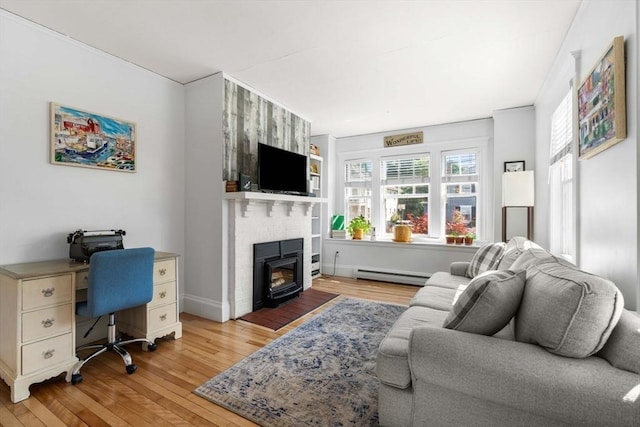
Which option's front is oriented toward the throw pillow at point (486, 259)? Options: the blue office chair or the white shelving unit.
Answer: the white shelving unit

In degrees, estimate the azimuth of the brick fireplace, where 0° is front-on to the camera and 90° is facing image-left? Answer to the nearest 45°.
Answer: approximately 315°

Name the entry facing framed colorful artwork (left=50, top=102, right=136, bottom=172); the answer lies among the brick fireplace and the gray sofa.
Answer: the gray sofa

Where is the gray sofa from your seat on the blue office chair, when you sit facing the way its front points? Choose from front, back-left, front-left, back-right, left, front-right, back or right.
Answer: back

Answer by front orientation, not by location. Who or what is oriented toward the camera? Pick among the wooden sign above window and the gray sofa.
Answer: the wooden sign above window

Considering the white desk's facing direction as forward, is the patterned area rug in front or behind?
in front

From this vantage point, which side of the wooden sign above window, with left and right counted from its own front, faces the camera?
front

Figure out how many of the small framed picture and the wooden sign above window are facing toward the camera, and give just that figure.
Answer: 2

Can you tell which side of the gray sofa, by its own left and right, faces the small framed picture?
right

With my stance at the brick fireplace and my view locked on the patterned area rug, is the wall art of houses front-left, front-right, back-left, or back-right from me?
front-left

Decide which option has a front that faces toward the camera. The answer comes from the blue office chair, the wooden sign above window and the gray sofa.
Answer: the wooden sign above window

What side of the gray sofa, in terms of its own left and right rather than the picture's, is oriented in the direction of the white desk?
front

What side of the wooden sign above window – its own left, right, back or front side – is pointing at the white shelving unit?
right

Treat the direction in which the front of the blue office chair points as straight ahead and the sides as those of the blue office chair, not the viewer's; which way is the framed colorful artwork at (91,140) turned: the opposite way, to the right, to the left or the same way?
the opposite way

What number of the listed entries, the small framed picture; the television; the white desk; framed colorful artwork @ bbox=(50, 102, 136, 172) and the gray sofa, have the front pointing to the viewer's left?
1

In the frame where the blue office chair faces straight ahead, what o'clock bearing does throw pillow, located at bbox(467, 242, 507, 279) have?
The throw pillow is roughly at 5 o'clock from the blue office chair.

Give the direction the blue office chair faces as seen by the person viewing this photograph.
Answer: facing away from the viewer and to the left of the viewer

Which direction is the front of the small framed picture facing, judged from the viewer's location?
facing the viewer
